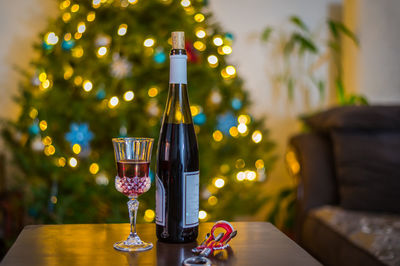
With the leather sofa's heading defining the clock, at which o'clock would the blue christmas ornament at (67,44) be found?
The blue christmas ornament is roughly at 1 o'clock from the leather sofa.

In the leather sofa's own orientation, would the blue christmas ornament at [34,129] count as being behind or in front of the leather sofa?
in front

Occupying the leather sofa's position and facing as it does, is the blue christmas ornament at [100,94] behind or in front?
in front

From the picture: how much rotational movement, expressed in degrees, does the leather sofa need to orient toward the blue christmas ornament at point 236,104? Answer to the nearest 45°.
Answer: approximately 45° to its right

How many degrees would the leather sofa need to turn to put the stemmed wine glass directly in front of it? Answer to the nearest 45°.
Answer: approximately 45° to its left

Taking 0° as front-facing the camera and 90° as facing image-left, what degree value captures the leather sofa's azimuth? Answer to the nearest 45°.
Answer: approximately 45°

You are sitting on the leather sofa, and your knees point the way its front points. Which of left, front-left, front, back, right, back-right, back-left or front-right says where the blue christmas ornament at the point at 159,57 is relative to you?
front-right

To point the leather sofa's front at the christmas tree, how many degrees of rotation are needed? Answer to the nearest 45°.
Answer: approximately 45° to its right

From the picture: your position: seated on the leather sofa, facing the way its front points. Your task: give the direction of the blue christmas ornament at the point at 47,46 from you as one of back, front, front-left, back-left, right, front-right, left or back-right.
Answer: front-right
